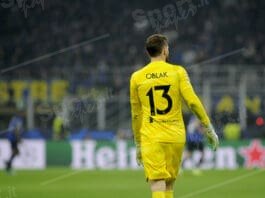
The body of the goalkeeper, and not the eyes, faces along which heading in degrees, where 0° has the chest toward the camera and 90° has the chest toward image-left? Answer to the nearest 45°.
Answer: approximately 180°
